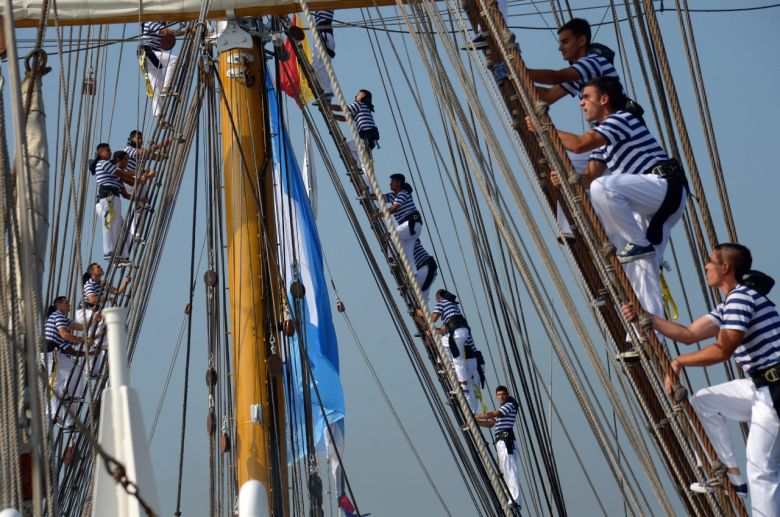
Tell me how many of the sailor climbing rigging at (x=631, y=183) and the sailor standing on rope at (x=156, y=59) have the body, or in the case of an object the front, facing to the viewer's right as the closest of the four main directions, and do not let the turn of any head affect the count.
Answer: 1

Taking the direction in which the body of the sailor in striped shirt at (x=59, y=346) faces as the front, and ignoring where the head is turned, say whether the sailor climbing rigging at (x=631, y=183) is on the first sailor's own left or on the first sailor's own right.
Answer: on the first sailor's own right

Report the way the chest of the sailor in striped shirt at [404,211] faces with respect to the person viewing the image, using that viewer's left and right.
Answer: facing to the left of the viewer

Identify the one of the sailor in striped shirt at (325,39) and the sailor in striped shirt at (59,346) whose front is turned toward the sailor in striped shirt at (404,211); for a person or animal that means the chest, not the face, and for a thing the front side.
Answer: the sailor in striped shirt at (59,346)

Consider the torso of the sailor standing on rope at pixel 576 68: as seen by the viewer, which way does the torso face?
to the viewer's left

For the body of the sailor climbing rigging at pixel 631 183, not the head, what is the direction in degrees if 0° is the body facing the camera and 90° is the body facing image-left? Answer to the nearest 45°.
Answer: approximately 90°

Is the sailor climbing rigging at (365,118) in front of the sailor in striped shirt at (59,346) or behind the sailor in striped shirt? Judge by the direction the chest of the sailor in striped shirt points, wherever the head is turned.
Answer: in front

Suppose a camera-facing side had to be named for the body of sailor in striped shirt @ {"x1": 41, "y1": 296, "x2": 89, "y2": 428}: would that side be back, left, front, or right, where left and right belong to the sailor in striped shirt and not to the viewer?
right
